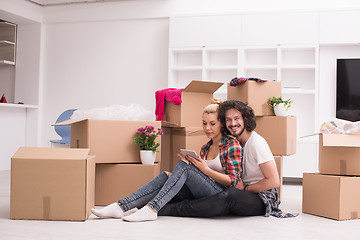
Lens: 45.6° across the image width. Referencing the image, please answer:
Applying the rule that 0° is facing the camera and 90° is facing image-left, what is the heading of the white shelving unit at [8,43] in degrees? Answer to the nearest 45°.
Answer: approximately 315°

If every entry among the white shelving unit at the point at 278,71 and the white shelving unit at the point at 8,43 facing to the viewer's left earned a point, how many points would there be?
0

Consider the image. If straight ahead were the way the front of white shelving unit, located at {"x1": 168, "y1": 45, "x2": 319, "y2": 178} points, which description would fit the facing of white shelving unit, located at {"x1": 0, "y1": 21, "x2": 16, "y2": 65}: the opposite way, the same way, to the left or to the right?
to the left

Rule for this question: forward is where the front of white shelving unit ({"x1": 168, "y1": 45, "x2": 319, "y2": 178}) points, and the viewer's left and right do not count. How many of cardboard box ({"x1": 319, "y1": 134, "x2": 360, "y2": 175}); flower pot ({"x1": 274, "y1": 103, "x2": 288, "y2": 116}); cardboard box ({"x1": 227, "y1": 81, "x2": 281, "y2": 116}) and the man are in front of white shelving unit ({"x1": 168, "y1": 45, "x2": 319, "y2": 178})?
4

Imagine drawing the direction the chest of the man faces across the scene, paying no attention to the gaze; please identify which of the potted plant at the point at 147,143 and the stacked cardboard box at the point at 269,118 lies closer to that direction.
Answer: the potted plant

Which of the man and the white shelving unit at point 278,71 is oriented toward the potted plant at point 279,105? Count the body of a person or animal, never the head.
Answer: the white shelving unit

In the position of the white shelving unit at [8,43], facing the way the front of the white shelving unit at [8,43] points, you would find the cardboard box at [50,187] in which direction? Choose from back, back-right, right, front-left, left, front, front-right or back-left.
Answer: front-right

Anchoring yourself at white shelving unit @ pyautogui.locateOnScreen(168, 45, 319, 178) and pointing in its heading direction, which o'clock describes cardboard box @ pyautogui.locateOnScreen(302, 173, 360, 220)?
The cardboard box is roughly at 12 o'clock from the white shelving unit.

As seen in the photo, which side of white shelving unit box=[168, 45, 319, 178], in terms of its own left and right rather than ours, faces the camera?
front

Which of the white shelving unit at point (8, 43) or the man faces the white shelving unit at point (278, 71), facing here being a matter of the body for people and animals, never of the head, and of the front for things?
the white shelving unit at point (8, 43)

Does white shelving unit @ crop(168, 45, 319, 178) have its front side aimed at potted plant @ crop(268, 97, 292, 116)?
yes

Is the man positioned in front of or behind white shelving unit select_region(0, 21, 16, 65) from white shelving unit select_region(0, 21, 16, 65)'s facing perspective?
in front

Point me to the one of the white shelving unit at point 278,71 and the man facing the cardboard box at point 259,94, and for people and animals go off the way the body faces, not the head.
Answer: the white shelving unit
